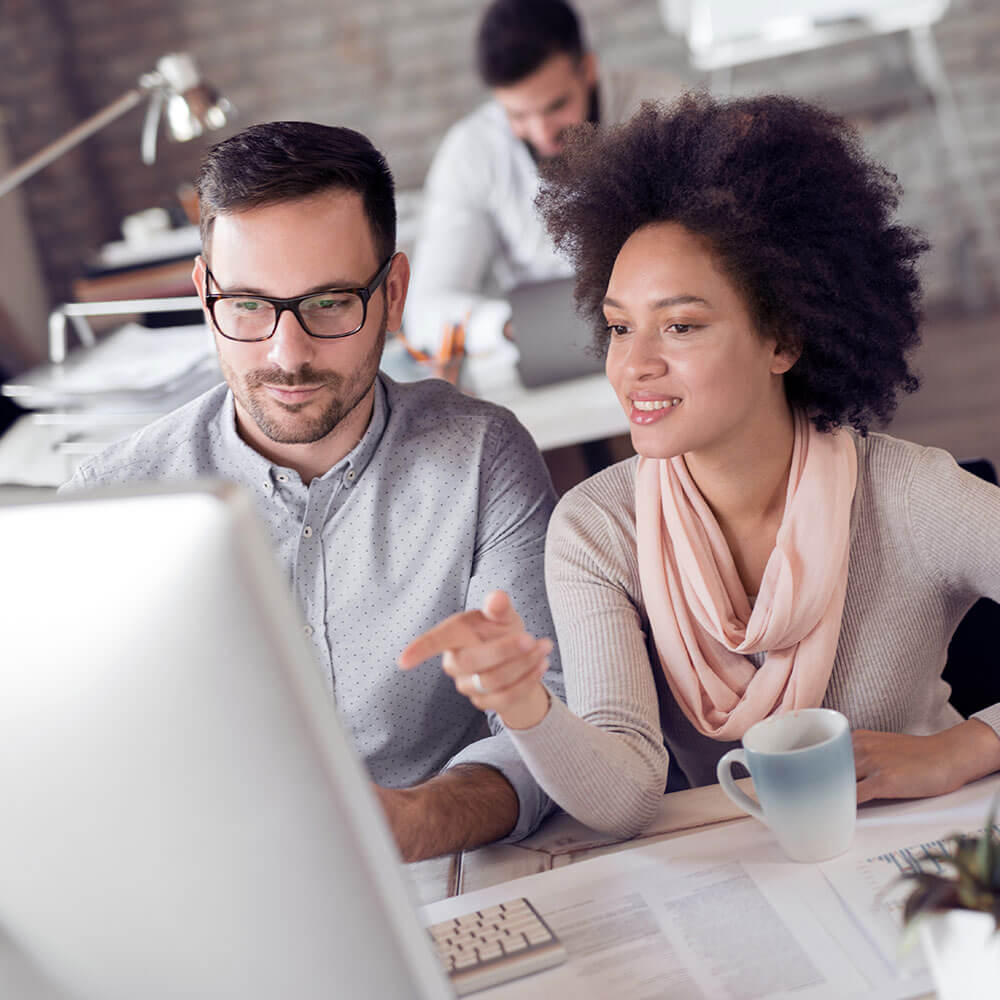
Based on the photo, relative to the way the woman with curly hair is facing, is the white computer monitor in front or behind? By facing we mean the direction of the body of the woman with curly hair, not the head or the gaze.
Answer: in front

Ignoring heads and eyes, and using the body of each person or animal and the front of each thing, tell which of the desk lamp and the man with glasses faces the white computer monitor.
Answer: the man with glasses

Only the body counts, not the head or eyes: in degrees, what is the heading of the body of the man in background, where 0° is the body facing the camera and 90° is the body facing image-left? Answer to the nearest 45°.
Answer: approximately 315°

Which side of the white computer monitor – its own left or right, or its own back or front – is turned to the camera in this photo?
back

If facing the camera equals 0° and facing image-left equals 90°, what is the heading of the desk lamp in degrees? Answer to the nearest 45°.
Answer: approximately 270°

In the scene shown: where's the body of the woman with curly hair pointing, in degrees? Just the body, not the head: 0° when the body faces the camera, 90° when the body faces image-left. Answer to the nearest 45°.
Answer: approximately 45°

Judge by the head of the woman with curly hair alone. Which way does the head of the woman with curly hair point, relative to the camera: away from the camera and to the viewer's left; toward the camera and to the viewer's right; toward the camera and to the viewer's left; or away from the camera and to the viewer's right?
toward the camera and to the viewer's left

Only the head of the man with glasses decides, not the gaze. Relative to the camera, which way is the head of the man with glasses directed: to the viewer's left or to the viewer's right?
to the viewer's left
